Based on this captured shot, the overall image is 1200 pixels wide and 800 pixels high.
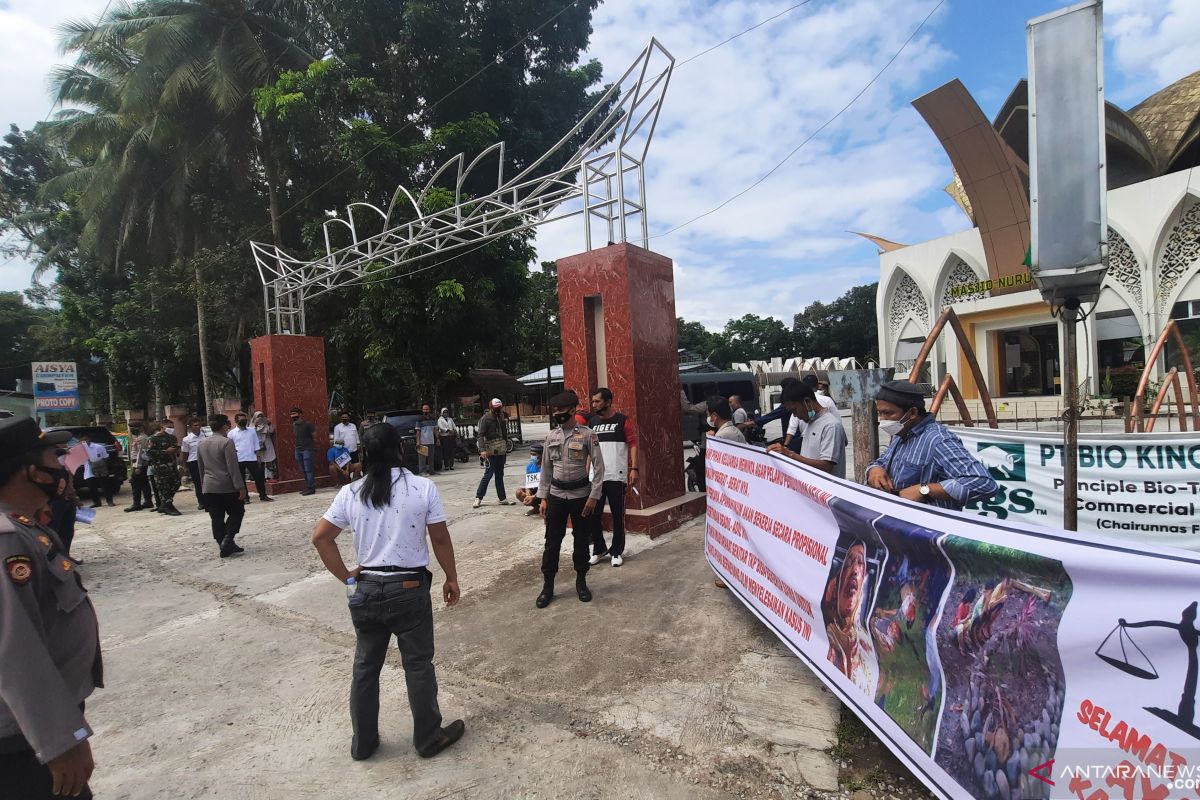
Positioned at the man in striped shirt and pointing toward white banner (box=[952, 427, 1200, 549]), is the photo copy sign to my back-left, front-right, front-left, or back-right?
back-left

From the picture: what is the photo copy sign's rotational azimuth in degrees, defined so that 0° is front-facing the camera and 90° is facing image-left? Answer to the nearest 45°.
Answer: approximately 0°

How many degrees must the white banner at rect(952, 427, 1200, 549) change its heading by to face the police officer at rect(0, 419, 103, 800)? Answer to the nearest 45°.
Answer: approximately 45° to its right

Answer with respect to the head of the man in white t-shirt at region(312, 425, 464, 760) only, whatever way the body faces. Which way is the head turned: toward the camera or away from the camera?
away from the camera

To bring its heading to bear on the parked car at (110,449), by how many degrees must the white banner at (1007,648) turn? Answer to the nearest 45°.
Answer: approximately 45° to its right

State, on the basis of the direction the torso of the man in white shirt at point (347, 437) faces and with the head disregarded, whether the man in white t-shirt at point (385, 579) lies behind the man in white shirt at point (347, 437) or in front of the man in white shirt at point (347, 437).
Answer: in front

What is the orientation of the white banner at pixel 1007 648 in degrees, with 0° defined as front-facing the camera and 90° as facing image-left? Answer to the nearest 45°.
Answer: approximately 45°

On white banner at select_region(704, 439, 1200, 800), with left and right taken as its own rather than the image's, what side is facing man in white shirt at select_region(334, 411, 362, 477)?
right

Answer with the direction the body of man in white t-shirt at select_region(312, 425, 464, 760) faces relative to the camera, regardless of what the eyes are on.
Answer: away from the camera

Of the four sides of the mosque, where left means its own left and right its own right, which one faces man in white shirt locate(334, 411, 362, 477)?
front

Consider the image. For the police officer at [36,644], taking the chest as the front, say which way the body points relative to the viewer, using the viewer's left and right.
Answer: facing to the right of the viewer
